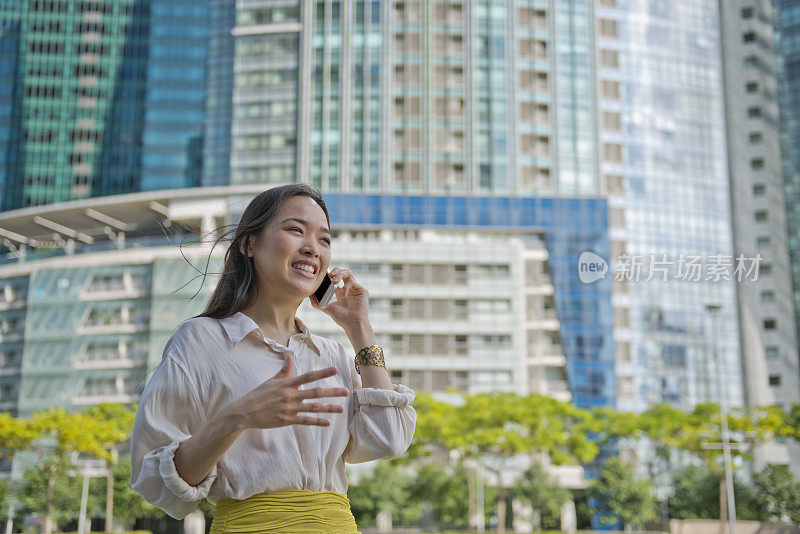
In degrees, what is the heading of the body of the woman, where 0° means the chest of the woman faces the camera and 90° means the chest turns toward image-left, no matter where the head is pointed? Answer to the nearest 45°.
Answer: approximately 315°

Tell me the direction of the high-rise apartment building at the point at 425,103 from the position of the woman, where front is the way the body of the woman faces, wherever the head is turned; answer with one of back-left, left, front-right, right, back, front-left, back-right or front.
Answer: back-left

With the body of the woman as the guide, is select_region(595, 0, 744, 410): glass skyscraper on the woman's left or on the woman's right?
on the woman's left

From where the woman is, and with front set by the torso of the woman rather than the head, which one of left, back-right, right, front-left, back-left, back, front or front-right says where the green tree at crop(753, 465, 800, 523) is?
left

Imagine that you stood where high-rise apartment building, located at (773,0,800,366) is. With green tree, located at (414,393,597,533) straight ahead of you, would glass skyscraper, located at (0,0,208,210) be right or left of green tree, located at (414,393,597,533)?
right

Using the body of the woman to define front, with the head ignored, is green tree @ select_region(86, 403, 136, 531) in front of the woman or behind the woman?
behind

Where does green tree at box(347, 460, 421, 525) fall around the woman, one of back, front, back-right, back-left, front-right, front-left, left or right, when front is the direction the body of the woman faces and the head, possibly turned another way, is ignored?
back-left

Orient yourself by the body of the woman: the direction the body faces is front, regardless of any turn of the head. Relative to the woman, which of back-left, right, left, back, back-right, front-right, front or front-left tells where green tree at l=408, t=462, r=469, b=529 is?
back-left

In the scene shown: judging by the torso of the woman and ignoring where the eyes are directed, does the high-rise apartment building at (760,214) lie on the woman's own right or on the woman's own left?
on the woman's own left
